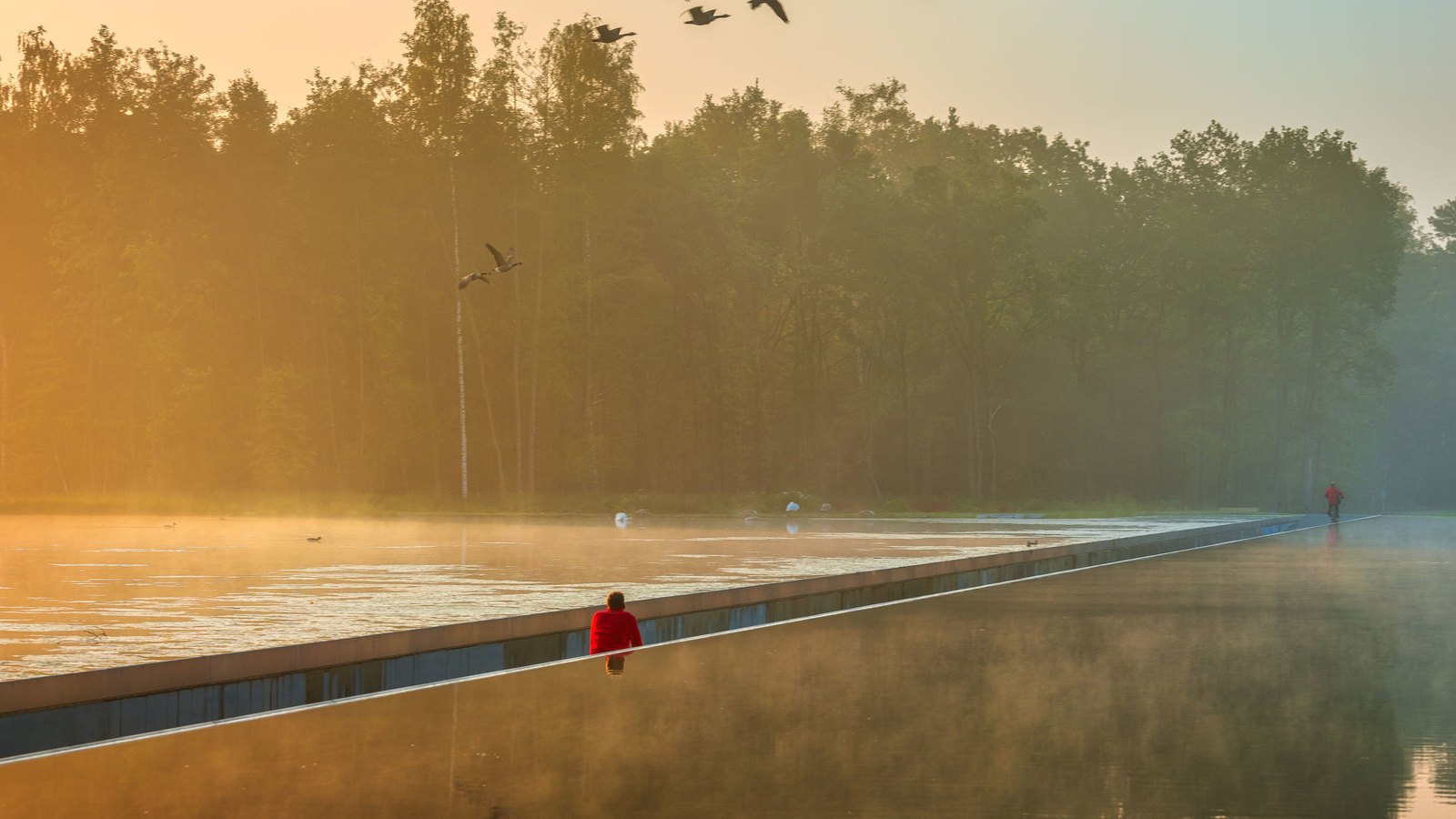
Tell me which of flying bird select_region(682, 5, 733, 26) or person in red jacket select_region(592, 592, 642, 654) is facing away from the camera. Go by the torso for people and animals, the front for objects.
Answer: the person in red jacket

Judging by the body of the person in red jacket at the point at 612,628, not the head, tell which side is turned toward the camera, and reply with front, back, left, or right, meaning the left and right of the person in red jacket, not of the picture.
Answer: back

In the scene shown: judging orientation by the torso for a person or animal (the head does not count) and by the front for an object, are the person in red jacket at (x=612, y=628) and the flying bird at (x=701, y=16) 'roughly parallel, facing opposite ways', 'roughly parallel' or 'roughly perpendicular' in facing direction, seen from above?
roughly perpendicular
